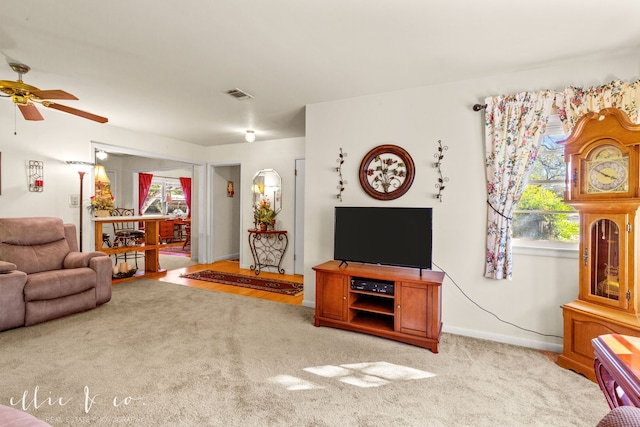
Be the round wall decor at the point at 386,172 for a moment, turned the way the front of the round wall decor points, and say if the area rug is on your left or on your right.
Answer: on your right

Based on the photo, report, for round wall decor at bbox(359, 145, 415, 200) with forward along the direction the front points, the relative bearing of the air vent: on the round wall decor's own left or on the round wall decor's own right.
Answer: on the round wall decor's own right

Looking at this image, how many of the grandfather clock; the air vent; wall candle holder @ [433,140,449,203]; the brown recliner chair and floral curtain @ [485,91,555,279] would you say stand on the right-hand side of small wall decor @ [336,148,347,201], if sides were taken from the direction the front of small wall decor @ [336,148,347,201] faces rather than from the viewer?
2

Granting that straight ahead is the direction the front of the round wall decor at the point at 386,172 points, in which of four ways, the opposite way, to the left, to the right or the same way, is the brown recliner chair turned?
to the left

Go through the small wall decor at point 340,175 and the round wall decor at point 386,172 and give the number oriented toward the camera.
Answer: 2

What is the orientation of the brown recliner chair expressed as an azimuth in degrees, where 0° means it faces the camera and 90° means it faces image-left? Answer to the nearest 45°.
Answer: approximately 315°

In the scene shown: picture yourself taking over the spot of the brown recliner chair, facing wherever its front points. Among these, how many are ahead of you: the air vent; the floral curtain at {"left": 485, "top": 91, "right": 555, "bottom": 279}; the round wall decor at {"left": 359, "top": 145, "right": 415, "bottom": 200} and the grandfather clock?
4

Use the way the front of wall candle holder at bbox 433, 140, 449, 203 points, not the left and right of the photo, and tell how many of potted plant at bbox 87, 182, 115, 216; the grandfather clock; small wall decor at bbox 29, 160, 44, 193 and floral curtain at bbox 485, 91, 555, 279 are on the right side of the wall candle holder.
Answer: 2

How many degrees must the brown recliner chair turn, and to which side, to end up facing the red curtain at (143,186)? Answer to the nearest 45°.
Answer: approximately 135° to its left

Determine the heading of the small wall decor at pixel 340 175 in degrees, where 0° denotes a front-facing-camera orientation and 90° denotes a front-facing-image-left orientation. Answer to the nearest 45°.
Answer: approximately 0°

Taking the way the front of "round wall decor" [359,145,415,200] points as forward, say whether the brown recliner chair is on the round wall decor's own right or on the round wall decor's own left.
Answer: on the round wall decor's own right

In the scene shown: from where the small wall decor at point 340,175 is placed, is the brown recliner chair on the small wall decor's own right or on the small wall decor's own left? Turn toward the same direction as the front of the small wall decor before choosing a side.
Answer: on the small wall decor's own right

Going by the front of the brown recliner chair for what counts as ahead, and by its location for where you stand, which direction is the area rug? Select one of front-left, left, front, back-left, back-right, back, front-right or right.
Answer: front-left
